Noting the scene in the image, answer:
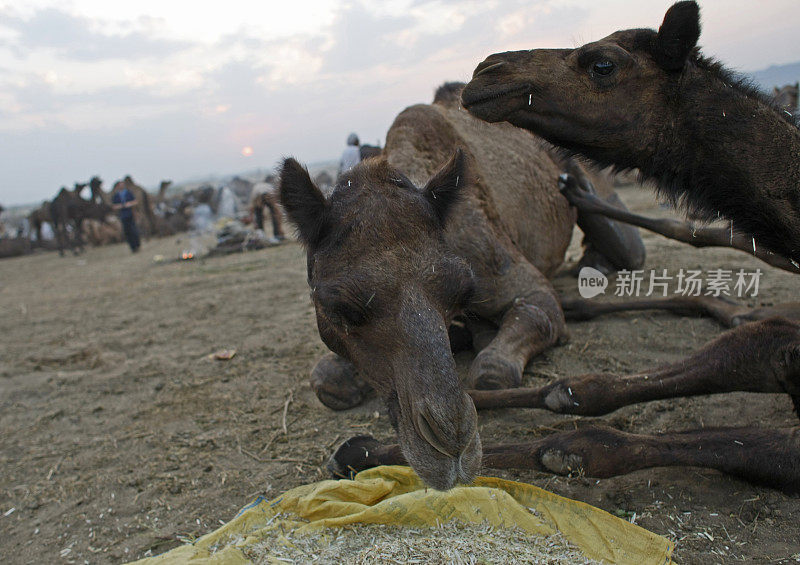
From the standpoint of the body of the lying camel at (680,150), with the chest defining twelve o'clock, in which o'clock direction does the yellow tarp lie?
The yellow tarp is roughly at 11 o'clock from the lying camel.

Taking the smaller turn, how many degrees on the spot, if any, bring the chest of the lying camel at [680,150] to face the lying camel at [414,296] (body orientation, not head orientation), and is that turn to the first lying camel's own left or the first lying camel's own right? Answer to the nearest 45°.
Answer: approximately 45° to the first lying camel's own left

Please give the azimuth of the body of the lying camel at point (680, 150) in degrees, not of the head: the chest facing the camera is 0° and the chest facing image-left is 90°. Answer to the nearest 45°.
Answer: approximately 90°

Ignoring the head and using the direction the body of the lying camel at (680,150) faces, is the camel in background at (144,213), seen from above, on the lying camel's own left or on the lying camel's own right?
on the lying camel's own right
